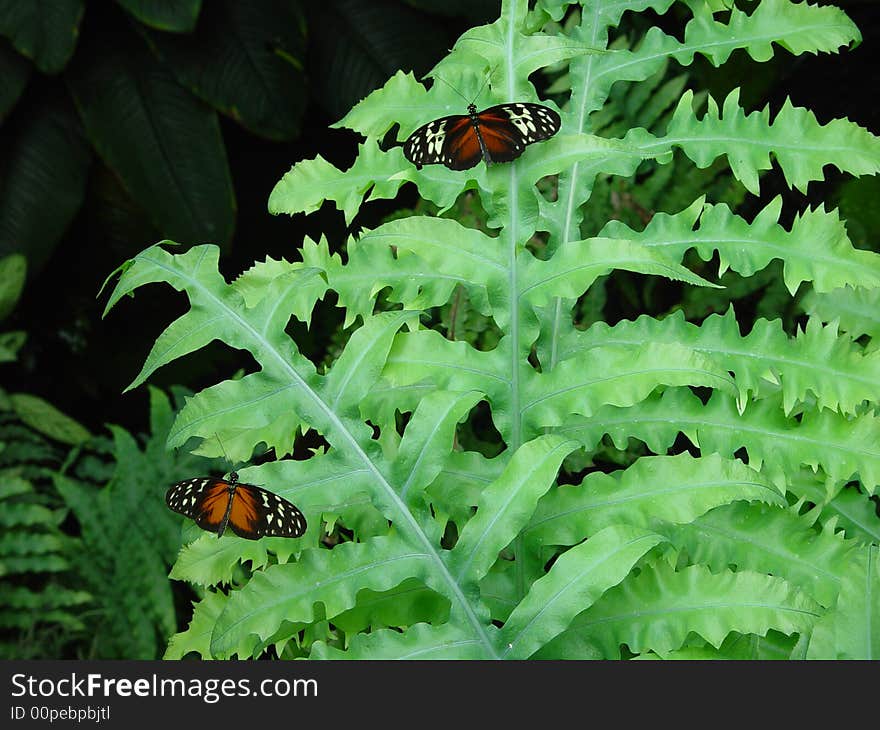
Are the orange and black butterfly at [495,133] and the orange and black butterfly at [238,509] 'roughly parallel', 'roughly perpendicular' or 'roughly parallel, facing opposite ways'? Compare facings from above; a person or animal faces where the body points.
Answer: roughly parallel

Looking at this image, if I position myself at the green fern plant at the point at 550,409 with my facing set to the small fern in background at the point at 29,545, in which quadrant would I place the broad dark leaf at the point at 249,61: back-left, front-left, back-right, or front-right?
front-right

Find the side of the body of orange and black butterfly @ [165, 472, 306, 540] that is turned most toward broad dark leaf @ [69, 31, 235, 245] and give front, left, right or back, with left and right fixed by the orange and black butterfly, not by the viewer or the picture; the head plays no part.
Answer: front

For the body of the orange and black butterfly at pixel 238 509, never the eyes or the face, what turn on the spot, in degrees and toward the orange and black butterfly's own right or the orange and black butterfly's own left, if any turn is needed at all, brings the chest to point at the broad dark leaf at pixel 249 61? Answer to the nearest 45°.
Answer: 0° — it already faces it

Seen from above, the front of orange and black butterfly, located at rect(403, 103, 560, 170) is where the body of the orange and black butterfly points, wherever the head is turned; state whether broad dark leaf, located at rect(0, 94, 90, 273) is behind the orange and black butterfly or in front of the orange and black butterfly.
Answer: in front

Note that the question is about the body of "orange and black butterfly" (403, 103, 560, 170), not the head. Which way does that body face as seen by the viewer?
away from the camera

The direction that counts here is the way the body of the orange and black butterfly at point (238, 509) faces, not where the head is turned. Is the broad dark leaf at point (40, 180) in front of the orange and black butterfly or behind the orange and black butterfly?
in front

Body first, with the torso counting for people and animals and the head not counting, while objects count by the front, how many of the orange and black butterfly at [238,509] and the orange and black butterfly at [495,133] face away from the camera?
2

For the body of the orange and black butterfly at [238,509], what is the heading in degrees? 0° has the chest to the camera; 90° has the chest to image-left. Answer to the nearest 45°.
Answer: approximately 180°
